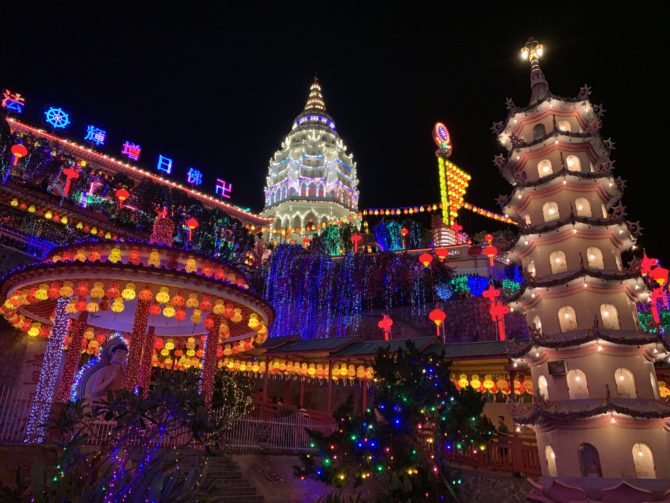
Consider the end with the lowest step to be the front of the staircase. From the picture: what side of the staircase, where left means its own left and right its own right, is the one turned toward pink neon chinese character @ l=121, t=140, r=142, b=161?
back

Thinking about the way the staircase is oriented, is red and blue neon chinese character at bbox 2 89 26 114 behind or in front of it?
behind

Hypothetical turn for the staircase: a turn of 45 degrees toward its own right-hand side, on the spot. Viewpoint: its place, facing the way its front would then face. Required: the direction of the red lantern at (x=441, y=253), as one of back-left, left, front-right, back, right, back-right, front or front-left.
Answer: back

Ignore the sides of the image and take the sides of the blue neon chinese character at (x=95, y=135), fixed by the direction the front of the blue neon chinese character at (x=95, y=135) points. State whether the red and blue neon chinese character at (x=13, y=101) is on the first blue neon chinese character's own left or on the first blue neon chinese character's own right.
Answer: on the first blue neon chinese character's own right

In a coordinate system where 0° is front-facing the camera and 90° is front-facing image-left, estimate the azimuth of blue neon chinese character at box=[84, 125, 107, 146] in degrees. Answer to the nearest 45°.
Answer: approximately 315°

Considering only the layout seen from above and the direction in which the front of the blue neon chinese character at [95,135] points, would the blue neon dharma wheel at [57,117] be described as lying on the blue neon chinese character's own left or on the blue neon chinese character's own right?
on the blue neon chinese character's own right

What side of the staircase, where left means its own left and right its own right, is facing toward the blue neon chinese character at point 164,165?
back

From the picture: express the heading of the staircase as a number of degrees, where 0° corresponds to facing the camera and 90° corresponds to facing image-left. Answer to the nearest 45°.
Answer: approximately 0°

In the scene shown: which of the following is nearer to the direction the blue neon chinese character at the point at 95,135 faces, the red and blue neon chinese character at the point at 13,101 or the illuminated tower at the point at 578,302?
the illuminated tower
